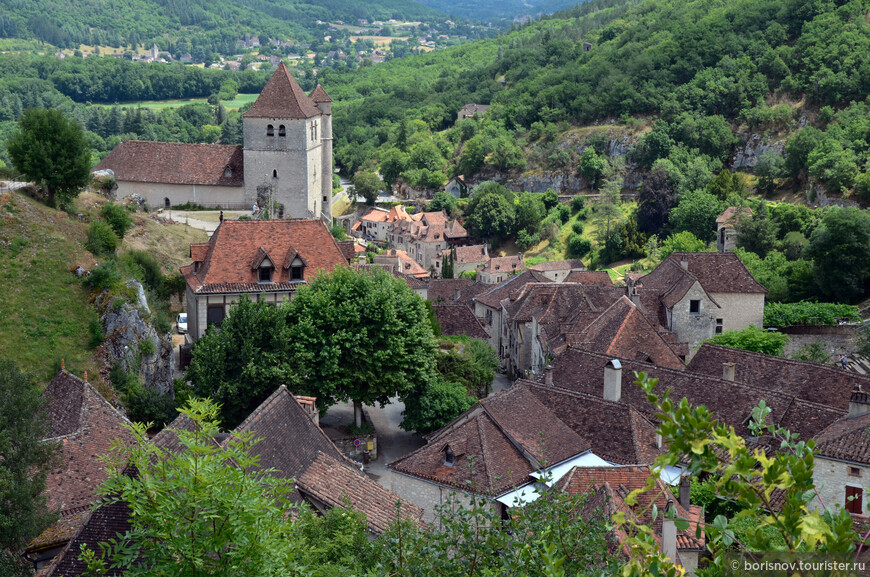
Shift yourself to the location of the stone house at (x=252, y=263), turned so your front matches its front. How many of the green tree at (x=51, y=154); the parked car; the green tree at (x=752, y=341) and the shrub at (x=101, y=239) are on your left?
1

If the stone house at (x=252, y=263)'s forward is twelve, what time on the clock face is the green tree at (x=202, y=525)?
The green tree is roughly at 12 o'clock from the stone house.

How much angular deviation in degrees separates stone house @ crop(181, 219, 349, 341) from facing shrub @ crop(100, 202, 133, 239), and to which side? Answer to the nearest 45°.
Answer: approximately 90° to its right

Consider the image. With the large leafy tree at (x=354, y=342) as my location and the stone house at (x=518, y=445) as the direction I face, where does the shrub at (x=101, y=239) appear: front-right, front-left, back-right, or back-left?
back-right

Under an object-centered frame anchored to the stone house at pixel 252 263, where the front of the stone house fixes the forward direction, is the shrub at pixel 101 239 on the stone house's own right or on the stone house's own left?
on the stone house's own right

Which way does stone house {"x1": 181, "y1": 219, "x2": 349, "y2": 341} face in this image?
toward the camera

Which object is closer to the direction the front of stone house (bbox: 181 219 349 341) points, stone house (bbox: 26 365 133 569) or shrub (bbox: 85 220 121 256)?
the stone house

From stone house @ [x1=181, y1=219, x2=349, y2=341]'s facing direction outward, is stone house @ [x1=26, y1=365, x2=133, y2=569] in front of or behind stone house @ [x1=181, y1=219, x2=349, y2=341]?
in front

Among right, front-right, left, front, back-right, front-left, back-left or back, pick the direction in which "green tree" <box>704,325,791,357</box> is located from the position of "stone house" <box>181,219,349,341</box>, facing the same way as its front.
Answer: left

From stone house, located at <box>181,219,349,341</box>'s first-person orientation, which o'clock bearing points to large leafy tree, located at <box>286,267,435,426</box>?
The large leafy tree is roughly at 11 o'clock from the stone house.

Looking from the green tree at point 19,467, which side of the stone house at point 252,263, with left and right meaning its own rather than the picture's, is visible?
front

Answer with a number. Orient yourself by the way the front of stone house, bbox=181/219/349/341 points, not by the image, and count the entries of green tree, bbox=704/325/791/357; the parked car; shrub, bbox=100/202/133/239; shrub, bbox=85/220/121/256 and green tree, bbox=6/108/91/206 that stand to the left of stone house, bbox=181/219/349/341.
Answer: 1

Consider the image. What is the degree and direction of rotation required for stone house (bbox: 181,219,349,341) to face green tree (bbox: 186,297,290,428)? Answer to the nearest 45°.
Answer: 0° — it already faces it
